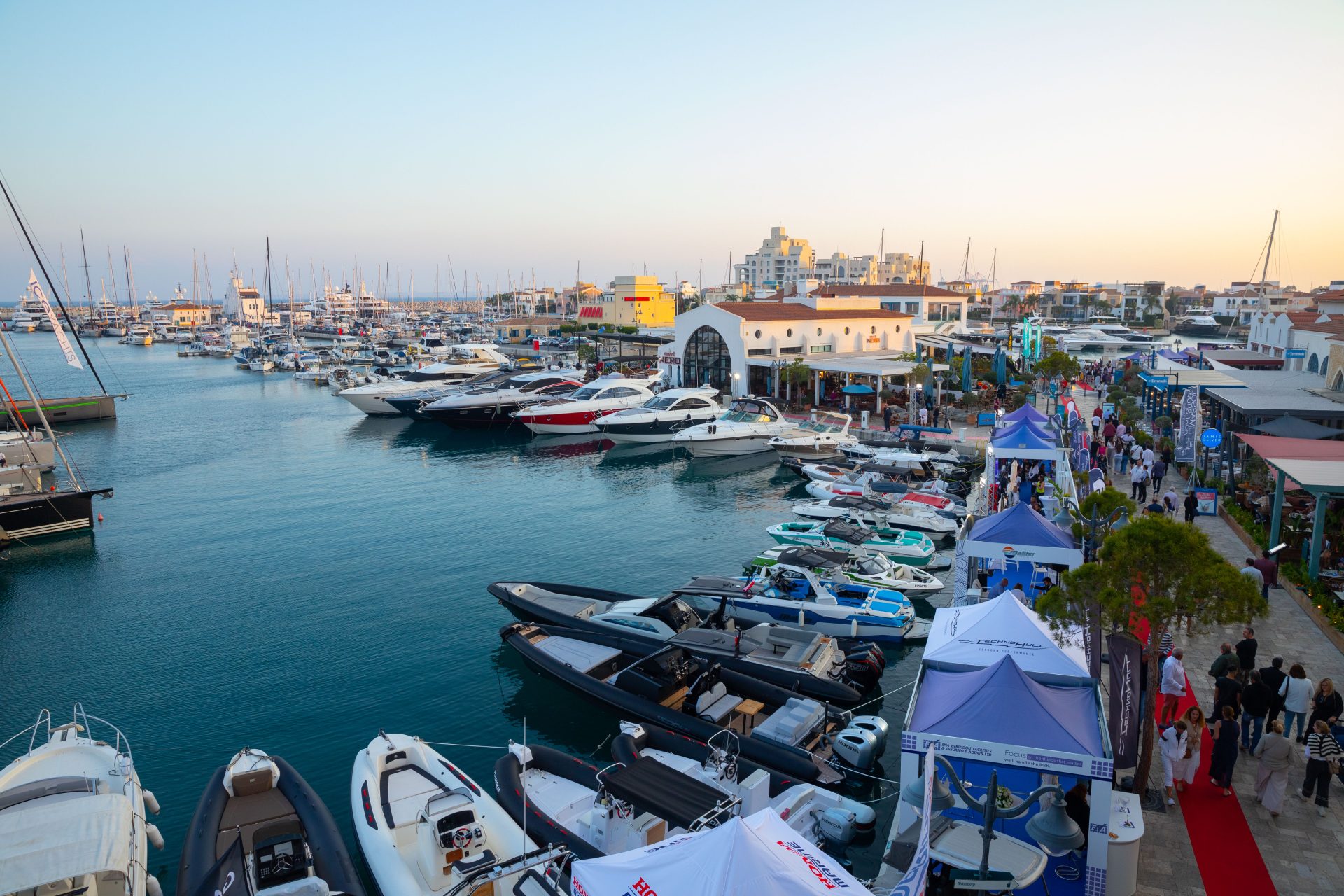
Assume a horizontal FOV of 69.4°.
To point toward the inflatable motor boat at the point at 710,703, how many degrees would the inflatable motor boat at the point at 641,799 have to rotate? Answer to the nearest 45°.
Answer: approximately 45° to its right

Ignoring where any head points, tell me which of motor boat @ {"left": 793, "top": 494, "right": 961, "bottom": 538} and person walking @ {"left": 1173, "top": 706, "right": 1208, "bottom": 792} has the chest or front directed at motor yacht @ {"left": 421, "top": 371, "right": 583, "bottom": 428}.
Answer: motor boat @ {"left": 793, "top": 494, "right": 961, "bottom": 538}

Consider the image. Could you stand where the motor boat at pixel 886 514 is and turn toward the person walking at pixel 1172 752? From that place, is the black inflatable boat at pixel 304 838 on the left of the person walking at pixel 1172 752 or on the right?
right

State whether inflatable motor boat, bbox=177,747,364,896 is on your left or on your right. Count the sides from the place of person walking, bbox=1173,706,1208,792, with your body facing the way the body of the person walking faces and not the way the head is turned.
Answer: on your right

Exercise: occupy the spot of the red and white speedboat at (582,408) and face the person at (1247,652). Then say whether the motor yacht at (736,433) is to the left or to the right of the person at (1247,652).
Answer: left

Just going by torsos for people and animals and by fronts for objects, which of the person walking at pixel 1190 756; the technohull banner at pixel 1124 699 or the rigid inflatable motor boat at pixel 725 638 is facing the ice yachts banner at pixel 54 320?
the rigid inflatable motor boat

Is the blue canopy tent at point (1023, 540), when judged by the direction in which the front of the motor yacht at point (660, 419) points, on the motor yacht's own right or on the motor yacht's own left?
on the motor yacht's own left

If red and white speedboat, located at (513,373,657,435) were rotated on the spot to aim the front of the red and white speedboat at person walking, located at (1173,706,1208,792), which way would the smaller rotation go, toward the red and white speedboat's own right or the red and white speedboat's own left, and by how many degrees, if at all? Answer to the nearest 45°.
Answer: approximately 45° to the red and white speedboat's own left

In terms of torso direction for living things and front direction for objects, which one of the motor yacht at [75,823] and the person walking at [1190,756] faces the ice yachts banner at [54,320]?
the motor yacht

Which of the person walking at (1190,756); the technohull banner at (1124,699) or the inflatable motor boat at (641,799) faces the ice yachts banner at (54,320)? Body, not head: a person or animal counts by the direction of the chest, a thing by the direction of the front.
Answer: the inflatable motor boat

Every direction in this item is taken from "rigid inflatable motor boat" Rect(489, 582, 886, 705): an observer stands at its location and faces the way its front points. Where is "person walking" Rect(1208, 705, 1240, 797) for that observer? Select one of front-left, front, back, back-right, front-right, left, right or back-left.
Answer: back

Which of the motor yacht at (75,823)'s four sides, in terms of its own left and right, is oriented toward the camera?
back
